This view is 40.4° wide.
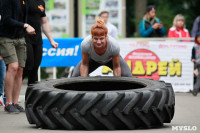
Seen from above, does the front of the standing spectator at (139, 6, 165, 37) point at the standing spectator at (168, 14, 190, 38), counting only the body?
no

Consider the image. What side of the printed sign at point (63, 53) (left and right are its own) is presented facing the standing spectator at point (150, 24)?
left

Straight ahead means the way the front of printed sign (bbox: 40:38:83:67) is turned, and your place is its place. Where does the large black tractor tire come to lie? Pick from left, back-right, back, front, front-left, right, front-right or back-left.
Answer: front

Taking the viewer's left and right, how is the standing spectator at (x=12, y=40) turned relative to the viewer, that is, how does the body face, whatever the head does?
facing the viewer and to the right of the viewer

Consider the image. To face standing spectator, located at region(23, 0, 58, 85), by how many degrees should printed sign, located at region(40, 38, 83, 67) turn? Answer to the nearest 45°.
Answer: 0° — it already faces them

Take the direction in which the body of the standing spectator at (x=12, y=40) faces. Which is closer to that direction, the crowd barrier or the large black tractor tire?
the large black tractor tire

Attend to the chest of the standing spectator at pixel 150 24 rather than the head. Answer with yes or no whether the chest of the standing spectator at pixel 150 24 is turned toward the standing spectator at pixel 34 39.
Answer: no

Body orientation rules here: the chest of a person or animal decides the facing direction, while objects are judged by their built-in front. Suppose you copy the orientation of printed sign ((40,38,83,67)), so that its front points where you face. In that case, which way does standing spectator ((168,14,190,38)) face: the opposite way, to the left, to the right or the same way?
the same way

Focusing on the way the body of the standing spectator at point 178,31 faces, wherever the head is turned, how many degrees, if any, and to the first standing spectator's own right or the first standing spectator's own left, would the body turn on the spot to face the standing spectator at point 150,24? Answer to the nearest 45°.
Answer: approximately 90° to the first standing spectator's own right

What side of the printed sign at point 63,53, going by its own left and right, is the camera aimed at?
front

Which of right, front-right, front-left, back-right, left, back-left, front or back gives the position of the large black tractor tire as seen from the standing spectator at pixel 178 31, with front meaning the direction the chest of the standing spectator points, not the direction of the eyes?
front

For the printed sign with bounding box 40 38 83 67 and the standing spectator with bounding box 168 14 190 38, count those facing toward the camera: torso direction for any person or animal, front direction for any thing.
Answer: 2

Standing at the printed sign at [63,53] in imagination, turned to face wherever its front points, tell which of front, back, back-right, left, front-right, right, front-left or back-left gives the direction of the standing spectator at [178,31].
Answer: left

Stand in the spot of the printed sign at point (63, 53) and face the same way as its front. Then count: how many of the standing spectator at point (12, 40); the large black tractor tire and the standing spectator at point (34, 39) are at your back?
0

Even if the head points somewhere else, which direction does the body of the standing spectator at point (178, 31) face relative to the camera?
toward the camera
